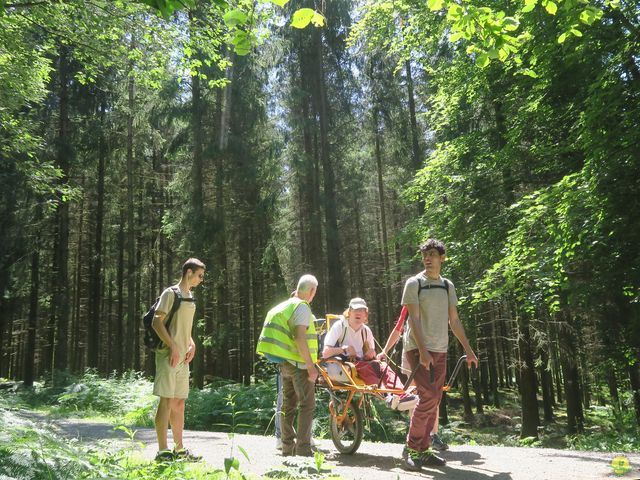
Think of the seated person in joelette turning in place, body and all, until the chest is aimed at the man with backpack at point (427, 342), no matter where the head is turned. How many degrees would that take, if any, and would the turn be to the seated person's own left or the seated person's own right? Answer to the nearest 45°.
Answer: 0° — they already face them

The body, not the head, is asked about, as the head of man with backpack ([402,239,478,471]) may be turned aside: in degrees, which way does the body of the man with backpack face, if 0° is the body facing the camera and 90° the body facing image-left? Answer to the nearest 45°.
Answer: approximately 315°

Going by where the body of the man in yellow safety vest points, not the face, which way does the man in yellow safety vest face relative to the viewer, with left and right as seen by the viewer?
facing away from the viewer and to the right of the viewer

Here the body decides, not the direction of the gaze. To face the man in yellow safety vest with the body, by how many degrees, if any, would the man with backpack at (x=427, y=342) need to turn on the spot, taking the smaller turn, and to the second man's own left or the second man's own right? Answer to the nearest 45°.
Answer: approximately 135° to the second man's own right

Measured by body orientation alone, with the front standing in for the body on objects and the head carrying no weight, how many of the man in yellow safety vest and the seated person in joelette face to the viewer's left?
0

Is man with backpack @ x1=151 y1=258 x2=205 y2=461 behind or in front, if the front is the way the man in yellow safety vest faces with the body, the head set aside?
behind

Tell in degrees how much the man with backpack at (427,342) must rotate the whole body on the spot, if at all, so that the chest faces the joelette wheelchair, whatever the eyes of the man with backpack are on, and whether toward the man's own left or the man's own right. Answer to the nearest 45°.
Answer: approximately 180°

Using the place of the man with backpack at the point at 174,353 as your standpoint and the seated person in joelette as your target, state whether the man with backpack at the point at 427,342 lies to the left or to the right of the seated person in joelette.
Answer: right

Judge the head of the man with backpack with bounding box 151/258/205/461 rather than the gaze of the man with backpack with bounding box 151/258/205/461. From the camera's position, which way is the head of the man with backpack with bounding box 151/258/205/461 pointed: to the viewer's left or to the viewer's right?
to the viewer's right

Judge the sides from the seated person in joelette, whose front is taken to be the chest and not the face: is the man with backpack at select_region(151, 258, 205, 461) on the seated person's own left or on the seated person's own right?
on the seated person's own right

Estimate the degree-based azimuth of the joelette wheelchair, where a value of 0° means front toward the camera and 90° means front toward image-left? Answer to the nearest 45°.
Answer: approximately 315°

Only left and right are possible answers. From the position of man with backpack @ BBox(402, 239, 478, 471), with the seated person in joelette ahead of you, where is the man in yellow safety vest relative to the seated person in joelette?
left
